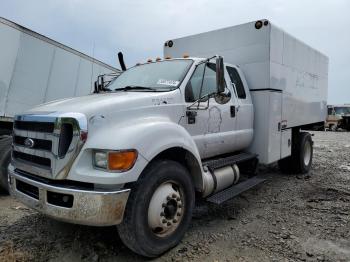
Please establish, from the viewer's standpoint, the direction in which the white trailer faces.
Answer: facing away from the viewer and to the right of the viewer

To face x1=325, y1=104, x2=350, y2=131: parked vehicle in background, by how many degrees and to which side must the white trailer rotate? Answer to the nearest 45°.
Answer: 0° — it already faces it

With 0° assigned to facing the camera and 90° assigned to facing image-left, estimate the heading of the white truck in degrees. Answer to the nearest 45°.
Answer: approximately 45°

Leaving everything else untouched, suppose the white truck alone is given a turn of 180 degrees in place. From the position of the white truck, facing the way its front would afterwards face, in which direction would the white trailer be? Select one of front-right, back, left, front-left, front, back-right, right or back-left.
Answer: left

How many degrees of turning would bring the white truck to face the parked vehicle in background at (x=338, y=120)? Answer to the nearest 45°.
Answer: approximately 180°
